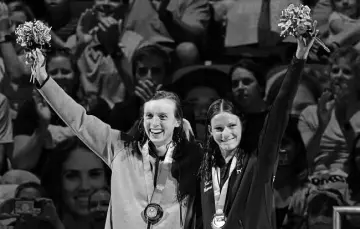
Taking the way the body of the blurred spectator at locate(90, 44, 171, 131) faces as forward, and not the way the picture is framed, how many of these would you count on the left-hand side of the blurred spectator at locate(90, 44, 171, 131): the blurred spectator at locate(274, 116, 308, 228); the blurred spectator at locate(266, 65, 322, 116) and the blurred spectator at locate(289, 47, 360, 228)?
3

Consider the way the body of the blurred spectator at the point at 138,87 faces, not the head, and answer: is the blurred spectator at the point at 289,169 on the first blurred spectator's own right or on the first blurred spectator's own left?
on the first blurred spectator's own left

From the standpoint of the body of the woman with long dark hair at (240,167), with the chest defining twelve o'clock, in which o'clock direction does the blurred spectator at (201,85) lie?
The blurred spectator is roughly at 4 o'clock from the woman with long dark hair.

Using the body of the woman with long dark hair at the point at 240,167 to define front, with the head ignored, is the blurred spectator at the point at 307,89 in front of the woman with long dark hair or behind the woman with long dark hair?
behind

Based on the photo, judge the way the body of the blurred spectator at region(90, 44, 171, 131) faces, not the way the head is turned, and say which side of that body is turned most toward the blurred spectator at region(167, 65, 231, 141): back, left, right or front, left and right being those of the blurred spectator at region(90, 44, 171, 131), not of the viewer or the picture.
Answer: left

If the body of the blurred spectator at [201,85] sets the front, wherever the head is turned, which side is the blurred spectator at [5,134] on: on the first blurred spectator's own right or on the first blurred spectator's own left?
on the first blurred spectator's own right

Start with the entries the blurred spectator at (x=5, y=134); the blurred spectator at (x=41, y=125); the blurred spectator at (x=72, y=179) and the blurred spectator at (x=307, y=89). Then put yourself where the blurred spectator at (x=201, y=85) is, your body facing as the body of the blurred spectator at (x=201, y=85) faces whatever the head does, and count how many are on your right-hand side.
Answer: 3

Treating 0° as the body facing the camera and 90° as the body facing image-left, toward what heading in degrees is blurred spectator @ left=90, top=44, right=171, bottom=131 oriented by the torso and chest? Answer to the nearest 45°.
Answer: approximately 0°
